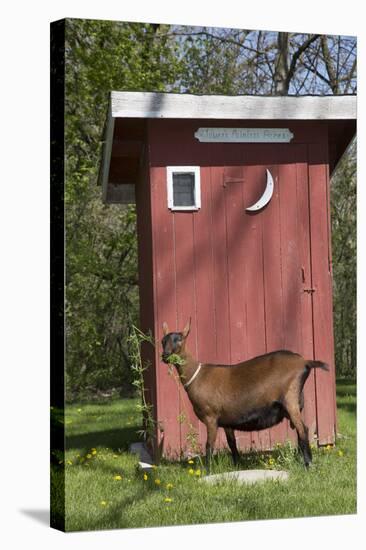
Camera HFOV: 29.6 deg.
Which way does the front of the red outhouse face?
toward the camera

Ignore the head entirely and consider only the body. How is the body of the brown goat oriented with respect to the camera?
to the viewer's left

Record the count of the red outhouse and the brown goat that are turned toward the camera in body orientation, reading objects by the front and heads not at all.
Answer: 1

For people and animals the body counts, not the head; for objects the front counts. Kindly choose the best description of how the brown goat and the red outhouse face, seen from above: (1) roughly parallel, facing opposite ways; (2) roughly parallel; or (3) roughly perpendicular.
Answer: roughly perpendicular

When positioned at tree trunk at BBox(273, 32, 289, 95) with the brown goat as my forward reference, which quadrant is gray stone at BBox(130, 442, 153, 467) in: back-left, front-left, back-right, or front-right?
front-right

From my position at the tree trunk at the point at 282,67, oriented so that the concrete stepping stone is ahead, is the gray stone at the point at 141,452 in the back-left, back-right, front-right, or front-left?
front-right
